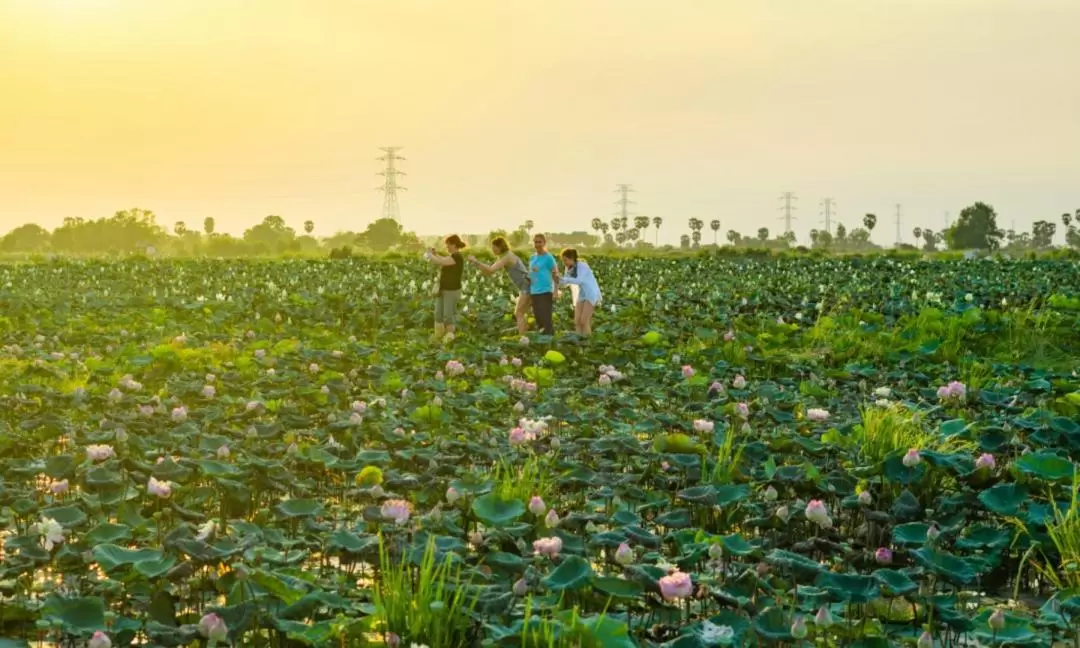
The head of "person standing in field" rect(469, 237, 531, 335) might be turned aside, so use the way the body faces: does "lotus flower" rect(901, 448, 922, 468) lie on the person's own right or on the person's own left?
on the person's own left

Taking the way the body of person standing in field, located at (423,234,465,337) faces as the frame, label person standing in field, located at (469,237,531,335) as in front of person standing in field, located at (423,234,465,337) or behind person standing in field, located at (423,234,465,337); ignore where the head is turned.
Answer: behind

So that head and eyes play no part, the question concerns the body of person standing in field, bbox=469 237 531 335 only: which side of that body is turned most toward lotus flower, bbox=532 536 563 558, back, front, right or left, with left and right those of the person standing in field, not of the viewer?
left

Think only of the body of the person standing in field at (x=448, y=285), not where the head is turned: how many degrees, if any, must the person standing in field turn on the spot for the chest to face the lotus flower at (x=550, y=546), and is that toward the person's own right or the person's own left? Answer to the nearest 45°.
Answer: approximately 90° to the person's own left

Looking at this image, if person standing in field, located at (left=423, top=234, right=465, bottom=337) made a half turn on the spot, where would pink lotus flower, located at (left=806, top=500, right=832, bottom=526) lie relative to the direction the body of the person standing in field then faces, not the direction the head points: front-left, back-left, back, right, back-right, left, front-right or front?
right

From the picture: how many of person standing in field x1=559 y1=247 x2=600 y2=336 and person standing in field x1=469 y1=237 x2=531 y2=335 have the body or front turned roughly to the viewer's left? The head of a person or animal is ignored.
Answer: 2

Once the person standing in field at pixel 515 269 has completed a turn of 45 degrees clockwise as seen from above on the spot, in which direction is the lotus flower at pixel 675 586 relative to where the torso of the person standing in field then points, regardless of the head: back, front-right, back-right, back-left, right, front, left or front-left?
back-left

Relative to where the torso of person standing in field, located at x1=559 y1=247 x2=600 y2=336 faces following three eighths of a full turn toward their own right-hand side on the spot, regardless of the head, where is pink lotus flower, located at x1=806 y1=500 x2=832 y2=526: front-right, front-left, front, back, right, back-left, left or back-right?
back-right

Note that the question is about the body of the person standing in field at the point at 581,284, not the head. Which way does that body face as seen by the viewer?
to the viewer's left

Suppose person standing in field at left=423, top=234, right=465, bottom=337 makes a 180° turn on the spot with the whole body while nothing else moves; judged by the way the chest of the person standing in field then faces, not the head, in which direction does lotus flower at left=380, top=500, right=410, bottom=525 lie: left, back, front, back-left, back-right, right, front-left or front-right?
right

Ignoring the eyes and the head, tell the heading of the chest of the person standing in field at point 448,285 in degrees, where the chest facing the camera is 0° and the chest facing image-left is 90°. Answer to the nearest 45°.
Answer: approximately 90°

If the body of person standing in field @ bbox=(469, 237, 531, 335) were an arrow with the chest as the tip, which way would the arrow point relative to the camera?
to the viewer's left

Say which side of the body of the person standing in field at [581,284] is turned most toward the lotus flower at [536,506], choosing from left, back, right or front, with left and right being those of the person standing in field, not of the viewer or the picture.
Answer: left
